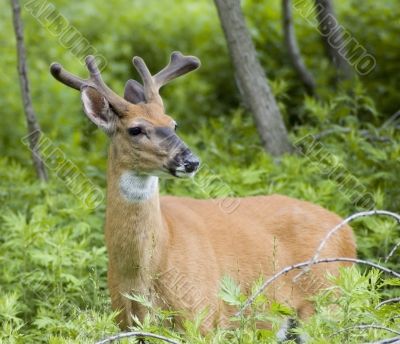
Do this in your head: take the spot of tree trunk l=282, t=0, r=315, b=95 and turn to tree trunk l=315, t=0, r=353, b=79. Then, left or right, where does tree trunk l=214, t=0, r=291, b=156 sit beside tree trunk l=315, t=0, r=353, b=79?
right

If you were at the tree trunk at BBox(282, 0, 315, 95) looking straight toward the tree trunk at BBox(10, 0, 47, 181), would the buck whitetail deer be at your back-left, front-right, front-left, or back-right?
front-left

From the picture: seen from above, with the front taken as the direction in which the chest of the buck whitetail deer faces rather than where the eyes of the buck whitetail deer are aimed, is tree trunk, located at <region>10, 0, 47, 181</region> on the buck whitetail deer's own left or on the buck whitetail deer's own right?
on the buck whitetail deer's own right

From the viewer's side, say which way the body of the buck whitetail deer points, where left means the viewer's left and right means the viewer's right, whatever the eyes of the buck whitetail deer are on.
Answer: facing the viewer and to the left of the viewer

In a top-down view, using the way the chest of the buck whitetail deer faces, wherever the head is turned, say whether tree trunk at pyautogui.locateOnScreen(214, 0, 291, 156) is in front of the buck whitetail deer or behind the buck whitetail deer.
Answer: behind

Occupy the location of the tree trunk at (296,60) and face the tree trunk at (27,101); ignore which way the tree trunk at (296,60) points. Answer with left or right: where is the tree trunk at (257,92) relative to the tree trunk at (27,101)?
left
